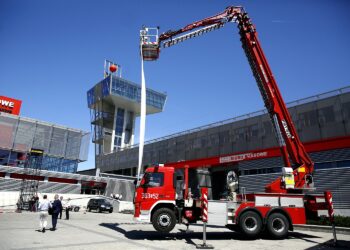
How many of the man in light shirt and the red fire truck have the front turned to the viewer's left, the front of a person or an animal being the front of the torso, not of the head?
1

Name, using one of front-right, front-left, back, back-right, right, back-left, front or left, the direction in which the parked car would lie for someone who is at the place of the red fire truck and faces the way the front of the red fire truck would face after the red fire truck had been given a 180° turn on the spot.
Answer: back-left

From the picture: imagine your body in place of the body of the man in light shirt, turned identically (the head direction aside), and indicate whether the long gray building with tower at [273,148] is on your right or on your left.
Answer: on your right

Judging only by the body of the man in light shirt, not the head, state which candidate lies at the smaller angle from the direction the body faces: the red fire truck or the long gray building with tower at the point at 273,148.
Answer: the long gray building with tower

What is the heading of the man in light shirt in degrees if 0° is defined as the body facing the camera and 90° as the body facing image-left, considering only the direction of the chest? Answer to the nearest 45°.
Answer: approximately 180°

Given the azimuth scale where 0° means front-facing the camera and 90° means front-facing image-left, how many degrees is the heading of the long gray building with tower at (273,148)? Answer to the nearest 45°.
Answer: approximately 45°

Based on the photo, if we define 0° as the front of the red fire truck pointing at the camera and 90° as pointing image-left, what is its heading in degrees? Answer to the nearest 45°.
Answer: approximately 90°

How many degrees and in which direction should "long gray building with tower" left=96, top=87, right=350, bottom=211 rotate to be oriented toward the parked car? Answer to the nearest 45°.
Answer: approximately 45° to its right

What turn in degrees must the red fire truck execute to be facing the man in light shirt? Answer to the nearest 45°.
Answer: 0° — it already faces them

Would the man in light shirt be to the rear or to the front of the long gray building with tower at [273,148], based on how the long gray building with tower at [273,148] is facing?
to the front

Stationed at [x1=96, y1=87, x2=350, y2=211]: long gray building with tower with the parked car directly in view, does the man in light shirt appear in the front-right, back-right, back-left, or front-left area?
front-left
